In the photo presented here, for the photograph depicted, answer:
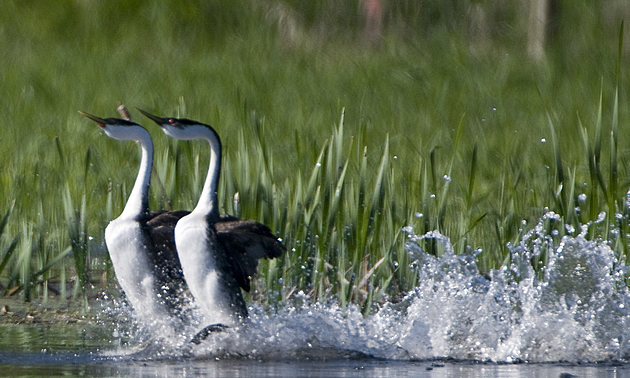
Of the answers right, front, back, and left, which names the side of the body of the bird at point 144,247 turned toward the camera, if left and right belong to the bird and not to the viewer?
left

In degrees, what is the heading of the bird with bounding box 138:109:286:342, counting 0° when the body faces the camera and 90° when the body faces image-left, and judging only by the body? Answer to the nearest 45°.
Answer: approximately 90°

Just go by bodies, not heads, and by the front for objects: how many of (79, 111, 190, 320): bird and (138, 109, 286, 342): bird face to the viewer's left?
2
